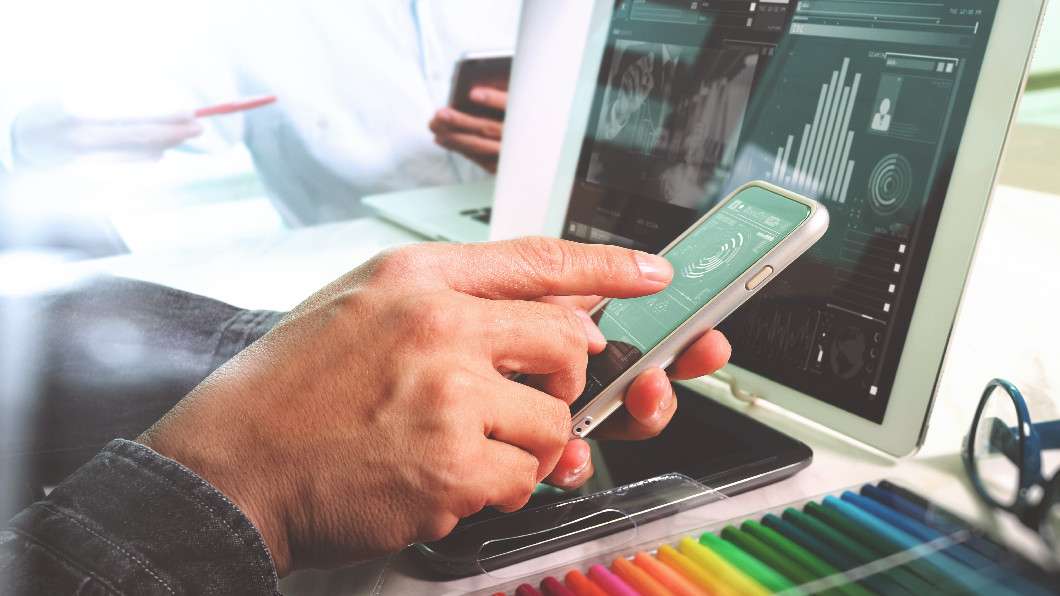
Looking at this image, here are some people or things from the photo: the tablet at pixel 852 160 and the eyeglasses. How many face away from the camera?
0

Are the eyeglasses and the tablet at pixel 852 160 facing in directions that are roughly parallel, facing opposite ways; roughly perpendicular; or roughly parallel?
roughly parallel

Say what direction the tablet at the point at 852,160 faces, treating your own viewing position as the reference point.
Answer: facing the viewer and to the left of the viewer

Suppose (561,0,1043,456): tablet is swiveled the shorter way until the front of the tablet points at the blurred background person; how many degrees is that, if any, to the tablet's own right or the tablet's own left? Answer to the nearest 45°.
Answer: approximately 90° to the tablet's own right
